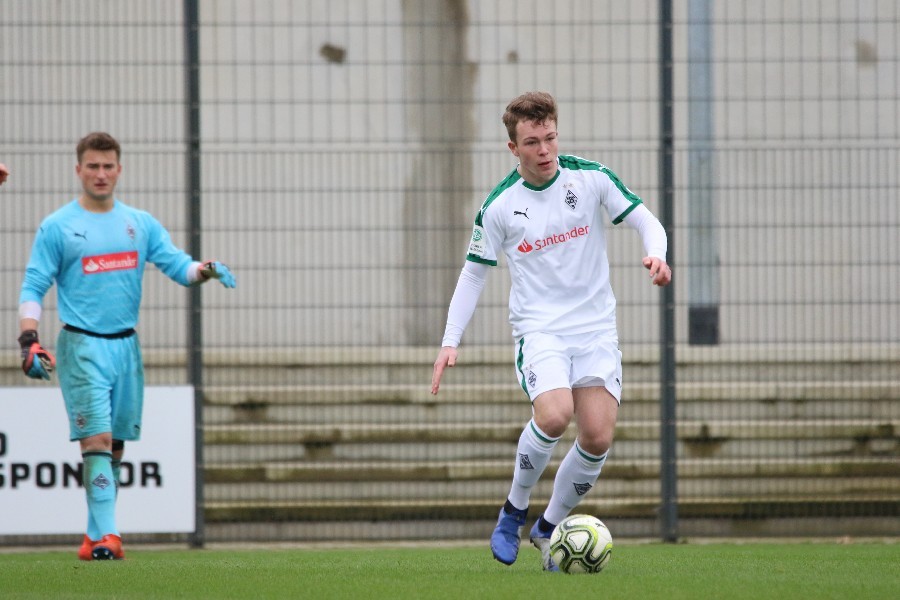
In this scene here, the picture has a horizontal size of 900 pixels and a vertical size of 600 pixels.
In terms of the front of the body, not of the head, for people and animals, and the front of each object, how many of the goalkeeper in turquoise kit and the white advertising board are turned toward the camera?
2

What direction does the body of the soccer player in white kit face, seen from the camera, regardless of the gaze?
toward the camera

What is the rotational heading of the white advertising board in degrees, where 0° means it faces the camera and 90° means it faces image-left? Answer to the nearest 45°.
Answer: approximately 0°

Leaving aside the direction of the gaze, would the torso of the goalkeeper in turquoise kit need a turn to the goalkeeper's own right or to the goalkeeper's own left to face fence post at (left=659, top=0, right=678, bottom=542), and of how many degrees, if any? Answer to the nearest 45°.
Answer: approximately 90° to the goalkeeper's own left

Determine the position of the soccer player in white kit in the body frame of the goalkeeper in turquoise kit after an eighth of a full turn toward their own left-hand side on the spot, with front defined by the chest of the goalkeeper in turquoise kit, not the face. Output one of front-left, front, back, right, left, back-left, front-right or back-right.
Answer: front

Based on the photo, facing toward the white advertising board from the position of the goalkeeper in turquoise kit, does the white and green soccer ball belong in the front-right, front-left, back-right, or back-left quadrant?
back-right

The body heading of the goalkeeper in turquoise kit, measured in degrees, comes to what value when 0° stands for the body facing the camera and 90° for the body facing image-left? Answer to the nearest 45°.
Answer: approximately 0°

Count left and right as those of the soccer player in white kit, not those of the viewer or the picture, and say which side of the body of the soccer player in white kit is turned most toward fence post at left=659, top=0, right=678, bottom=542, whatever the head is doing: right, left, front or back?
back

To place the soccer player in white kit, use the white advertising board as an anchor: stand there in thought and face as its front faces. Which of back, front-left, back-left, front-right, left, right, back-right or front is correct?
front-left

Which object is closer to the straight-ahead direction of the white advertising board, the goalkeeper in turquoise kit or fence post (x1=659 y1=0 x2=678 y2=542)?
the goalkeeper in turquoise kit

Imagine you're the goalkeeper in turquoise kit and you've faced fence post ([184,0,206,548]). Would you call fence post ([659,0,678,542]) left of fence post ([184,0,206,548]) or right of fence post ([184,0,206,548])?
right

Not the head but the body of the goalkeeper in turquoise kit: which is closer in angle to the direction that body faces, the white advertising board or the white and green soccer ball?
the white and green soccer ball

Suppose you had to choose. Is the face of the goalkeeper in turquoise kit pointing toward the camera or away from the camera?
toward the camera

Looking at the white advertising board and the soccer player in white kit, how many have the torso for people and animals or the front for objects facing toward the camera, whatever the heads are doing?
2

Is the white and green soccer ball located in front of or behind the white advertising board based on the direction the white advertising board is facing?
in front

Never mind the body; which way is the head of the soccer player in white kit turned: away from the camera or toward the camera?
toward the camera
